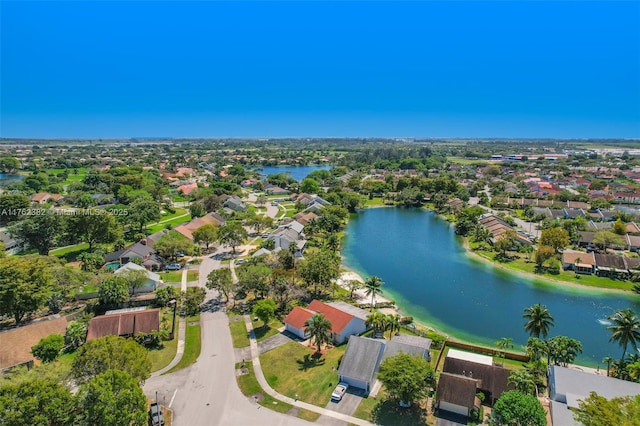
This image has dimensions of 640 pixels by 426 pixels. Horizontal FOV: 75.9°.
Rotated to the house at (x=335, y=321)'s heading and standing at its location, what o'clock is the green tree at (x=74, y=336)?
The green tree is roughly at 1 o'clock from the house.

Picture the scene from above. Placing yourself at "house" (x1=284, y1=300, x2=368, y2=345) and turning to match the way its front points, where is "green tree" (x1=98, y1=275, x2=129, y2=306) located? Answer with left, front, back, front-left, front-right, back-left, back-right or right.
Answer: front-right

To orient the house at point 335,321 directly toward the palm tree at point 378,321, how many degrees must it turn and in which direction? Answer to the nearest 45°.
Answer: approximately 135° to its left

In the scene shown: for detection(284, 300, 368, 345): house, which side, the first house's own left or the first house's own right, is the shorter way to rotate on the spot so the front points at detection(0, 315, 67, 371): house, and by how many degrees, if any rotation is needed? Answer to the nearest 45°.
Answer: approximately 45° to the first house's own right

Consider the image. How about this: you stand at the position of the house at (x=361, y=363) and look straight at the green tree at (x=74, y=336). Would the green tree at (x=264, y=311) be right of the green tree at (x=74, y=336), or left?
right

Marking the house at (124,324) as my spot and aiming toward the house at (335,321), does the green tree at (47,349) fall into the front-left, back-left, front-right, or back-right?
back-right

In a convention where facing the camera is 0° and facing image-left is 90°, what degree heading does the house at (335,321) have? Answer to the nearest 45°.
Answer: approximately 45°

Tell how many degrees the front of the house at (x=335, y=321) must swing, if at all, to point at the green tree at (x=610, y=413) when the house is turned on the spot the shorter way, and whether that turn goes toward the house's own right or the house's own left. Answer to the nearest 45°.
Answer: approximately 90° to the house's own left

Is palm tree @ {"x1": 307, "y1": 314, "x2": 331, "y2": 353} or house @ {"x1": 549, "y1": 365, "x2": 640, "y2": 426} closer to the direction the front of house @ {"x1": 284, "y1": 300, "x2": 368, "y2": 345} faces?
the palm tree

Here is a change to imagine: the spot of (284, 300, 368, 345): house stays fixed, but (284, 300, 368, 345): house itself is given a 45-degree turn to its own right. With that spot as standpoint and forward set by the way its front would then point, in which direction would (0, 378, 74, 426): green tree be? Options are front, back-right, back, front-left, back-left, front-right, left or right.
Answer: front-left

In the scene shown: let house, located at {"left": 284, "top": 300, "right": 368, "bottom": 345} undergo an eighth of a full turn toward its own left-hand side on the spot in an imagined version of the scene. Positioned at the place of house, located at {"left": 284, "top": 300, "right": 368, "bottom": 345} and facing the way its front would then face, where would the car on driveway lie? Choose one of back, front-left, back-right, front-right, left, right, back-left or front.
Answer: front

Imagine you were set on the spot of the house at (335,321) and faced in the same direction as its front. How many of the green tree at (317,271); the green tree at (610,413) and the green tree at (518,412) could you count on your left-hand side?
2

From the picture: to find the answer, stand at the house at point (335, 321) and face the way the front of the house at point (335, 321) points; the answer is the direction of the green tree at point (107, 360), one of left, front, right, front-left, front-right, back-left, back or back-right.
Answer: front

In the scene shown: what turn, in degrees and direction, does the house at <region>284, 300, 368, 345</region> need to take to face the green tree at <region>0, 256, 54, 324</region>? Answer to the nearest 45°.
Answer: approximately 45° to its right

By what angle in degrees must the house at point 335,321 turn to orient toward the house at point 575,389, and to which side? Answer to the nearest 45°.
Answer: approximately 90° to its left

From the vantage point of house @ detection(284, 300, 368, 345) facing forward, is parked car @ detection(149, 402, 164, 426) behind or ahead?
ahead

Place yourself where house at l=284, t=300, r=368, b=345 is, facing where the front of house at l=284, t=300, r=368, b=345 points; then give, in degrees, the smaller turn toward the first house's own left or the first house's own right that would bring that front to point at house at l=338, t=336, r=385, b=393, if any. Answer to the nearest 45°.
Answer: approximately 45° to the first house's own left

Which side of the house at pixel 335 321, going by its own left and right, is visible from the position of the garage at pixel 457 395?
left

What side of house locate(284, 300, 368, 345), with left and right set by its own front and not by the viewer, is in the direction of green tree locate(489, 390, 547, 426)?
left

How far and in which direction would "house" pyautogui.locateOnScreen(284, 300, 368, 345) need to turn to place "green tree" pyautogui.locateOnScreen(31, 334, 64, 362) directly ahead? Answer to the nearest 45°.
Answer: approximately 45° to its right
